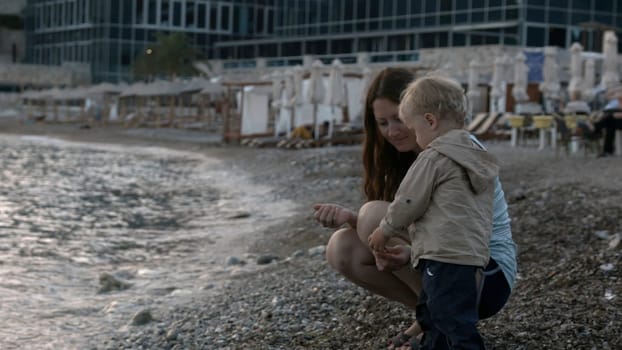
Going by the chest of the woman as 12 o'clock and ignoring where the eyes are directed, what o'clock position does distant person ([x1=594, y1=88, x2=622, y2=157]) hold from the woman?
The distant person is roughly at 5 o'clock from the woman.

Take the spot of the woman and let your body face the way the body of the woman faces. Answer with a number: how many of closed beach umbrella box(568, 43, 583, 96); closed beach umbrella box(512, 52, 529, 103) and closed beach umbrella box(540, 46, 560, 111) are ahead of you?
0

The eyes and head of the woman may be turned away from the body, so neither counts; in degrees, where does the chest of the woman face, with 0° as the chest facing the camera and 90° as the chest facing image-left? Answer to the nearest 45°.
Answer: approximately 45°

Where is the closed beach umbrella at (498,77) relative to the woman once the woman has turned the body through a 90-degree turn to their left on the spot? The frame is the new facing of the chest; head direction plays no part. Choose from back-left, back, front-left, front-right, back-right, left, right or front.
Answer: back-left

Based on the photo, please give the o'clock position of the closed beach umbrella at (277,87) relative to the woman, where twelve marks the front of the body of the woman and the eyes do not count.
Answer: The closed beach umbrella is roughly at 4 o'clock from the woman.

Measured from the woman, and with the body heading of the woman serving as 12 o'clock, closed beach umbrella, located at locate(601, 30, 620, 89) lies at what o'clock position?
The closed beach umbrella is roughly at 5 o'clock from the woman.

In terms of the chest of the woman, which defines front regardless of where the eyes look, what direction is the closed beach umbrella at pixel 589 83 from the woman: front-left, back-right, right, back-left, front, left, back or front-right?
back-right

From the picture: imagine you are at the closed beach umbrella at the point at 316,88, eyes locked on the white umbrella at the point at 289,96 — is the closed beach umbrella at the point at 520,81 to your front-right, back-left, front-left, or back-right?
back-right

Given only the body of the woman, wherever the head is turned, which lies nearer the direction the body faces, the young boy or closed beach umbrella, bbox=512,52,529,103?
the young boy

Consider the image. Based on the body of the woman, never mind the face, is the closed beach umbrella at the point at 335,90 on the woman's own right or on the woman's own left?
on the woman's own right

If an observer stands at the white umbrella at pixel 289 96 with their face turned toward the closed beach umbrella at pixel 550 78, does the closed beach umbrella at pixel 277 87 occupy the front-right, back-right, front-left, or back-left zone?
back-left

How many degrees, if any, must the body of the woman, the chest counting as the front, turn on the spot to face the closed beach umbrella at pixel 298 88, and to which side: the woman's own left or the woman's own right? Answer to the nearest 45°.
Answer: approximately 135° to the woman's own right

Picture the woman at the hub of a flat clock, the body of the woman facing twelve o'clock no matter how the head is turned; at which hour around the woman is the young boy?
The young boy is roughly at 10 o'clock from the woman.

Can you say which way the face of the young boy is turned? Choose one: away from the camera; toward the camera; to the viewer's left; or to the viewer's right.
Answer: to the viewer's left

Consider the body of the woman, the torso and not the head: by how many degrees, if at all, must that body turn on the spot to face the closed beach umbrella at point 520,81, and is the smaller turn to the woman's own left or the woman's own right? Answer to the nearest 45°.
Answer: approximately 135° to the woman's own right
